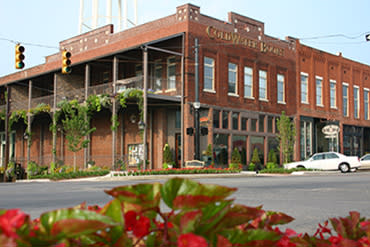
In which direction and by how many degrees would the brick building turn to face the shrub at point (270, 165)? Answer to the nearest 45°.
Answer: approximately 45° to its left

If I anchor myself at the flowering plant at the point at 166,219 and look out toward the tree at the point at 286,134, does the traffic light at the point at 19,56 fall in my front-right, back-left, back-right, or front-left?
front-left

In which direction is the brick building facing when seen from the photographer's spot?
facing the viewer and to the right of the viewer
